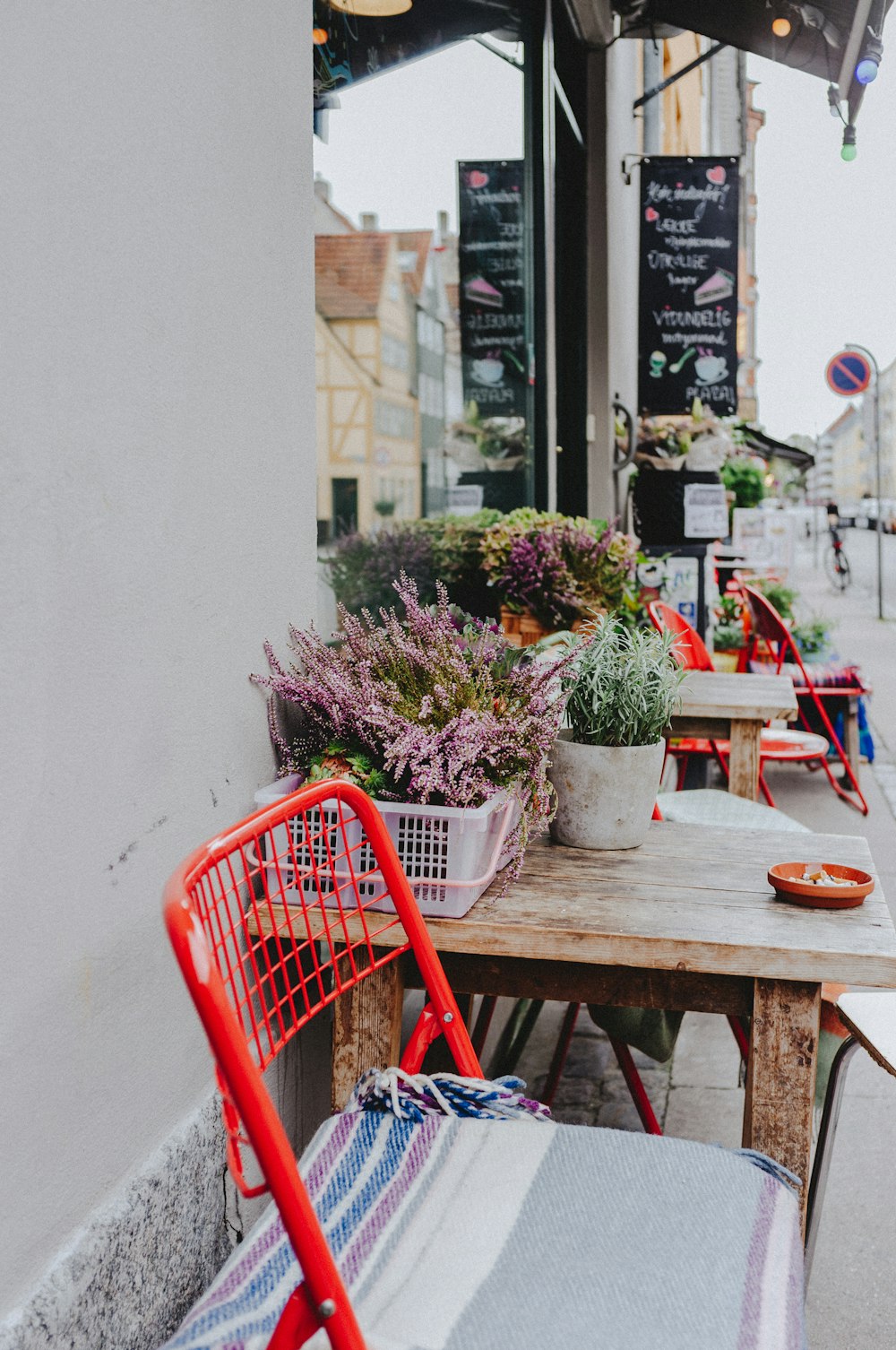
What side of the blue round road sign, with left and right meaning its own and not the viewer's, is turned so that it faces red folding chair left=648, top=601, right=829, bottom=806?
front

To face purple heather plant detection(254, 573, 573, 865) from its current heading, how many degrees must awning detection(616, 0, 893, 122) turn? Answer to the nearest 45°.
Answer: approximately 90° to its right

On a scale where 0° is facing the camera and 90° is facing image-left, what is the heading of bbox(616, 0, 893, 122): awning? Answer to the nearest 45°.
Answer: approximately 270°

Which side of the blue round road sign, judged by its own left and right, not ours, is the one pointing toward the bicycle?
back

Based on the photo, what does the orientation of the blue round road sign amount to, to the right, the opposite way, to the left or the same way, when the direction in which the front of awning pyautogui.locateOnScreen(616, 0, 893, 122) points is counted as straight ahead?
to the right

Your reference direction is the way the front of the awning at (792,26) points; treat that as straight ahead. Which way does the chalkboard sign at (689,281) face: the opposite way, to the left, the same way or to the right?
to the right

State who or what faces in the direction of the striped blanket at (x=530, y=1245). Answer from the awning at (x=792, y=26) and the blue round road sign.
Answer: the blue round road sign

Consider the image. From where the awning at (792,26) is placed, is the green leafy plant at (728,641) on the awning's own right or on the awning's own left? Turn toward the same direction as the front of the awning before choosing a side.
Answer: on the awning's own left

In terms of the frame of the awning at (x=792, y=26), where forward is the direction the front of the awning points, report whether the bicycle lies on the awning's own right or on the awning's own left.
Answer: on the awning's own left

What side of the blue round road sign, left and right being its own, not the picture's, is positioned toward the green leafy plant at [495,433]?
front
